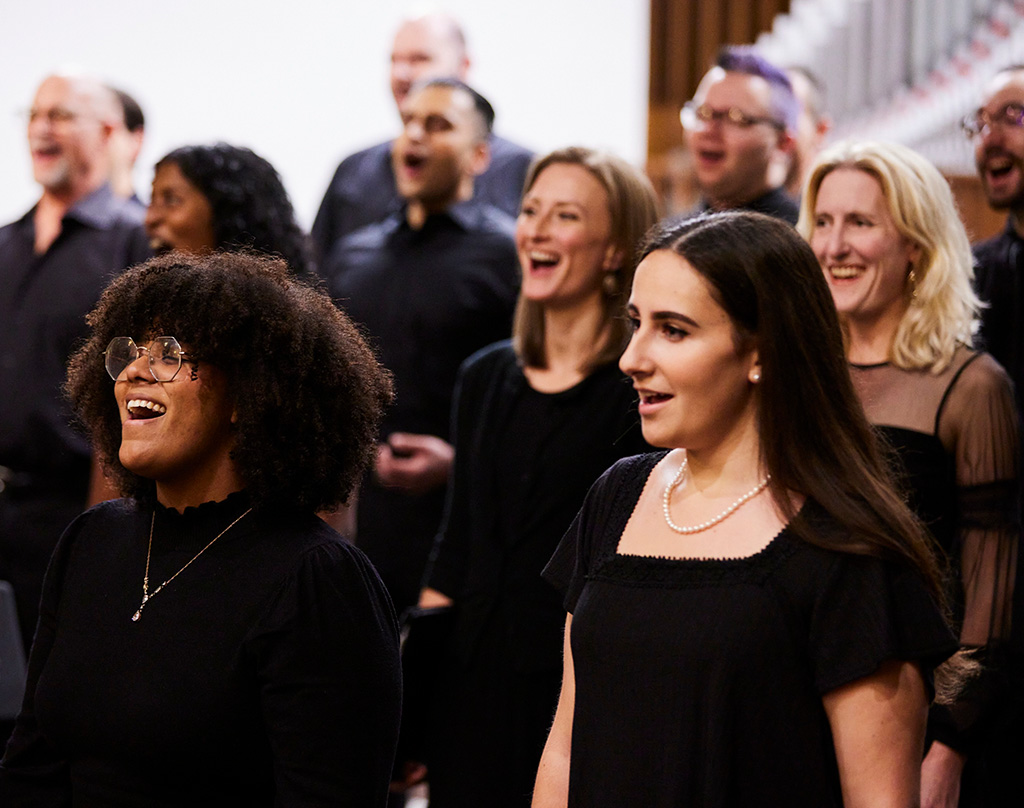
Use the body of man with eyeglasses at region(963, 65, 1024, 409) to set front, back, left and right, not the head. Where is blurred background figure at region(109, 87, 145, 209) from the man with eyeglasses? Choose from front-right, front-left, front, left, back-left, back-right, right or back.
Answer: front-right

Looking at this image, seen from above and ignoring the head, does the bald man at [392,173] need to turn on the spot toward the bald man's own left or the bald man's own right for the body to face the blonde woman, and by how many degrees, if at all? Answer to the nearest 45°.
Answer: approximately 90° to the bald man's own left

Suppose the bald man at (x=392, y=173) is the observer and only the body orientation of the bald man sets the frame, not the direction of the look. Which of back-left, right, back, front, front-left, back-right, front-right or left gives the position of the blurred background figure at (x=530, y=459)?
front-left

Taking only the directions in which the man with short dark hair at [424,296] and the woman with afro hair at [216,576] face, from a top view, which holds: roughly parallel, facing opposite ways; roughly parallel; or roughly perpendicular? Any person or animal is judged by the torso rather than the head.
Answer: roughly parallel

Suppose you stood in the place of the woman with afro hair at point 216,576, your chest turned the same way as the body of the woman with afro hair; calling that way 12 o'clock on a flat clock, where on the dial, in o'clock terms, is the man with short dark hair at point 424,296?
The man with short dark hair is roughly at 5 o'clock from the woman with afro hair.

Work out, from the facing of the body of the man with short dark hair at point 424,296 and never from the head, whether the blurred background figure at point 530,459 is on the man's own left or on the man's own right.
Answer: on the man's own left

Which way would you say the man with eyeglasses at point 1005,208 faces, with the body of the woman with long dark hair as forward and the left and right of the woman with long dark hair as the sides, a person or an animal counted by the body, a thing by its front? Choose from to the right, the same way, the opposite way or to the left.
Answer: the same way

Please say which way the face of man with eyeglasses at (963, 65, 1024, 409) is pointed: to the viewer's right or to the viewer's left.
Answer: to the viewer's left

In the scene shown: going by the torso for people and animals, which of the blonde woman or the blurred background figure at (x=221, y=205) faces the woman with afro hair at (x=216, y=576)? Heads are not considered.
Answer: the blonde woman

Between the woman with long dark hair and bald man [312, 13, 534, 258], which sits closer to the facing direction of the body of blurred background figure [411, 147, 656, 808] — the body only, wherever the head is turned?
the woman with long dark hair

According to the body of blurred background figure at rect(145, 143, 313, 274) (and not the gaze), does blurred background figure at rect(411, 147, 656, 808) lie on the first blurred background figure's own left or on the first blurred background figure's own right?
on the first blurred background figure's own left

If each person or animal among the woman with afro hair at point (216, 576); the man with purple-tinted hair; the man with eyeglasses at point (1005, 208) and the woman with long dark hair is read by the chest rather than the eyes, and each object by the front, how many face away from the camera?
0

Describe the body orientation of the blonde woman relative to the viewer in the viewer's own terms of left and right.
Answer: facing the viewer and to the left of the viewer

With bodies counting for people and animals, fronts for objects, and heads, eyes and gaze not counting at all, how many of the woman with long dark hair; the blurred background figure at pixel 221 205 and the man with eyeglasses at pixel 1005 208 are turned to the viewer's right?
0

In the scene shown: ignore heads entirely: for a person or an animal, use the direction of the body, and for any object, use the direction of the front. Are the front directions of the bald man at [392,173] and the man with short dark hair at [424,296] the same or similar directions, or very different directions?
same or similar directions

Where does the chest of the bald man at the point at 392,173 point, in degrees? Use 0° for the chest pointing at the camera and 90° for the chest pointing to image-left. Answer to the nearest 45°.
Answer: approximately 45°

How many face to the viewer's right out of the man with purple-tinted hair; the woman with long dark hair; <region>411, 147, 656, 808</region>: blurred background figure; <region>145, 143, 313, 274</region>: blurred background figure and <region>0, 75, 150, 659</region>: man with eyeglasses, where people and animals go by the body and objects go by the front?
0

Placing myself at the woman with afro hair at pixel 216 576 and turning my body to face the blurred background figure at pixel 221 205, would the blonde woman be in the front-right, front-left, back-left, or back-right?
front-right

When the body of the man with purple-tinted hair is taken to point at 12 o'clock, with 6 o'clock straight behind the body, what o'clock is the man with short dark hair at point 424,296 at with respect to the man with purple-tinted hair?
The man with short dark hair is roughly at 1 o'clock from the man with purple-tinted hair.

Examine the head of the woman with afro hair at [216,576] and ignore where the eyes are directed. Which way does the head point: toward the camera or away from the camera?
toward the camera

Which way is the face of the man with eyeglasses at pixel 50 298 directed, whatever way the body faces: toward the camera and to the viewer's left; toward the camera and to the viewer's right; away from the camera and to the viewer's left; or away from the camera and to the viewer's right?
toward the camera and to the viewer's left
